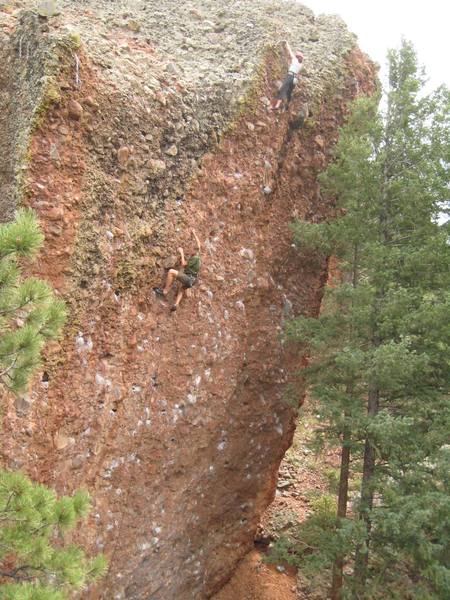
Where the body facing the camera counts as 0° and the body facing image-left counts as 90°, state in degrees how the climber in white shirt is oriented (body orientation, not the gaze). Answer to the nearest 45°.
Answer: approximately 135°

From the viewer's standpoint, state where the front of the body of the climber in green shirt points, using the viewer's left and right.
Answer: facing away from the viewer and to the left of the viewer
